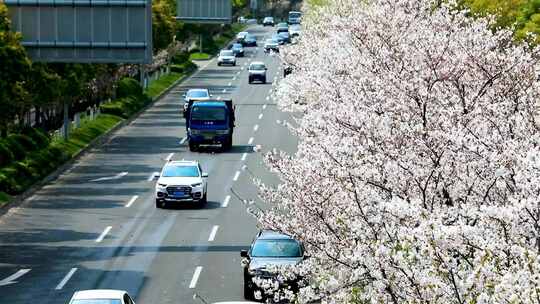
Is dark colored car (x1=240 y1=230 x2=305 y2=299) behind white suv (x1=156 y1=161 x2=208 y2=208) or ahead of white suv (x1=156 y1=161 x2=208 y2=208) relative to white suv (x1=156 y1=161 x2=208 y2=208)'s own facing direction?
ahead

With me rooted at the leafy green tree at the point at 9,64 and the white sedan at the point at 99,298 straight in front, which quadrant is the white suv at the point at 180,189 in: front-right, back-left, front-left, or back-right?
front-left

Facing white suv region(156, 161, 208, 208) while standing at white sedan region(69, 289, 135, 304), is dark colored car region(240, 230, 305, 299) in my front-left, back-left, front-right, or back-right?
front-right

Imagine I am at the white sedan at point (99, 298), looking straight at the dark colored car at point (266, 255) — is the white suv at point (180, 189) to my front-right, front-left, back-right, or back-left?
front-left

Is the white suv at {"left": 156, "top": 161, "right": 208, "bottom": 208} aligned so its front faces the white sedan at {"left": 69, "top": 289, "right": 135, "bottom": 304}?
yes

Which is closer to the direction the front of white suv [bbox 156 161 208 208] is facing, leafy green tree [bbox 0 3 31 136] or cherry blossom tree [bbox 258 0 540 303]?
the cherry blossom tree

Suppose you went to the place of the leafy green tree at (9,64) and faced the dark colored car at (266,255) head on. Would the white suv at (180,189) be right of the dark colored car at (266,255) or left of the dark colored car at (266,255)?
left

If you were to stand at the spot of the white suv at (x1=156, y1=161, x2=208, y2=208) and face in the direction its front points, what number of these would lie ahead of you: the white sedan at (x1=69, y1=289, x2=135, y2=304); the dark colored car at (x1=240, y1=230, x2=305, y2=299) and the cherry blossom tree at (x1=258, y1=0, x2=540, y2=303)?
3

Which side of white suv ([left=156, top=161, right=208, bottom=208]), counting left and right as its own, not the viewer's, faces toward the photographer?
front

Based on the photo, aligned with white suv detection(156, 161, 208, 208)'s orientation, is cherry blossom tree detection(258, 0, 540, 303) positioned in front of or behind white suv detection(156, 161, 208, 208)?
in front

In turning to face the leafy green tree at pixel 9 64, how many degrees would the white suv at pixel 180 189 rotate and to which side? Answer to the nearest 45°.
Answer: approximately 90° to its right

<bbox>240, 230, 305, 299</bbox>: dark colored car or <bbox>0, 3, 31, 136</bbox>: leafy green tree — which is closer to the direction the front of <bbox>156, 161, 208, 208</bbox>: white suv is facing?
the dark colored car
